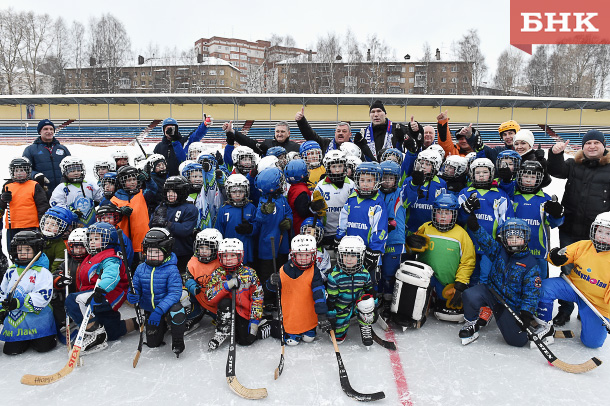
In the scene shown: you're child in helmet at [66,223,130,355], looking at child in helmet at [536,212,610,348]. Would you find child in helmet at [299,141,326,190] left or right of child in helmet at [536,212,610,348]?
left

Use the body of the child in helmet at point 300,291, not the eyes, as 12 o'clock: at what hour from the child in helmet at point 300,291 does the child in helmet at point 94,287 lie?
the child in helmet at point 94,287 is roughly at 3 o'clock from the child in helmet at point 300,291.

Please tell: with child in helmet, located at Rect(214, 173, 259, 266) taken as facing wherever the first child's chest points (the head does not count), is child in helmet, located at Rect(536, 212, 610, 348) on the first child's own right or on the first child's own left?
on the first child's own left

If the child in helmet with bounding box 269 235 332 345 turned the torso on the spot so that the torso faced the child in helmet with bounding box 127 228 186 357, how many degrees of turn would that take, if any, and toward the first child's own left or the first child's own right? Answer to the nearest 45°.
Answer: approximately 90° to the first child's own right

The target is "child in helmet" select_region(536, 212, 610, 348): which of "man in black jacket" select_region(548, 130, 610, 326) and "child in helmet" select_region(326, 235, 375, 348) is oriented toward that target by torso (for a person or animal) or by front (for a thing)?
the man in black jacket

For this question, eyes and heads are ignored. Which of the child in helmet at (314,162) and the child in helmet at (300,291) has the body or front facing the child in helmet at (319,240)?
the child in helmet at (314,162)

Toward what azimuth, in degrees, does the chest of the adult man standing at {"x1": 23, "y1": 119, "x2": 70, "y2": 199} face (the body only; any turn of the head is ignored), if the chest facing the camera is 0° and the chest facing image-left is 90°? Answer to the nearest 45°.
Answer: approximately 315°
